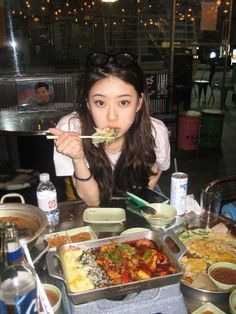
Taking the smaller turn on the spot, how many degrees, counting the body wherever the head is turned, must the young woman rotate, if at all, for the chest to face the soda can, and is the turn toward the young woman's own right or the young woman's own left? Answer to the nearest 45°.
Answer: approximately 45° to the young woman's own left

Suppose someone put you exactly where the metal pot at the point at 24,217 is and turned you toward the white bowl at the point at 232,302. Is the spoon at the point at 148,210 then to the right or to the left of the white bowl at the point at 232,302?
left

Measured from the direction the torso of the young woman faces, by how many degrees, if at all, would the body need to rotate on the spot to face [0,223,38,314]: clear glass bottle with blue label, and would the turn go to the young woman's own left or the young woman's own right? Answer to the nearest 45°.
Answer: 0° — they already face it

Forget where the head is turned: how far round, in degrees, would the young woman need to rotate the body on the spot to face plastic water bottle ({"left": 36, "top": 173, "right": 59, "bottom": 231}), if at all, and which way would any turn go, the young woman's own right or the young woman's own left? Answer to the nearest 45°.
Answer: approximately 45° to the young woman's own right

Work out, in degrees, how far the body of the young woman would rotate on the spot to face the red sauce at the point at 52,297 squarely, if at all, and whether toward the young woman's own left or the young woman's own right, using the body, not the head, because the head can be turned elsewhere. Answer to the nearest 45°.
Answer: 0° — they already face it

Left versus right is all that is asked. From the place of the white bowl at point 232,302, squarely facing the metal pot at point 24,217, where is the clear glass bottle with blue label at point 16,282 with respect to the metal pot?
left

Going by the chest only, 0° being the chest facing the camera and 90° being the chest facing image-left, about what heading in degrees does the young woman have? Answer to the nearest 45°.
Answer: approximately 0°

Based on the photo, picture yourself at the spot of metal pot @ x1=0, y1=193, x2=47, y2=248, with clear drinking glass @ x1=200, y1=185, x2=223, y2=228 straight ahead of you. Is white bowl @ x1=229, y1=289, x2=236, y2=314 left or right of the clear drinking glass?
right
